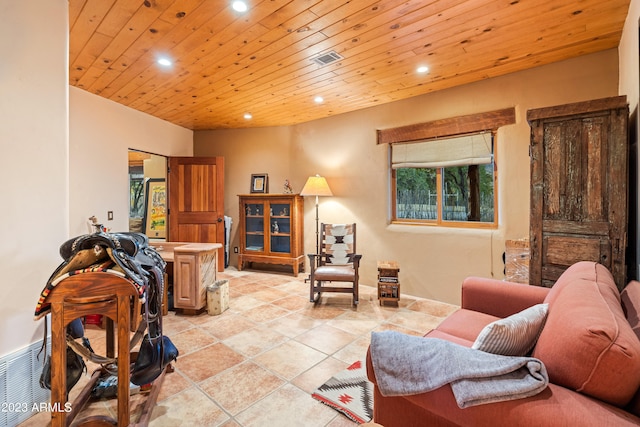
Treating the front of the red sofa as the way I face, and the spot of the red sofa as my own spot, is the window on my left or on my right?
on my right

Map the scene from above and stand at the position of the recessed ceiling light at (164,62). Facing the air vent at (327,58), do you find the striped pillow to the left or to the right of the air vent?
right

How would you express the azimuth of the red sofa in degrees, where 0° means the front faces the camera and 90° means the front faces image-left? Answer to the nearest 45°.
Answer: approximately 90°

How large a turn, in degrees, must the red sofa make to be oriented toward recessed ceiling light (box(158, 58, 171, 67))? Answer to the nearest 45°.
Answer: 0° — it already faces it

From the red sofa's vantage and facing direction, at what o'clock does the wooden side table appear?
The wooden side table is roughly at 2 o'clock from the red sofa.
